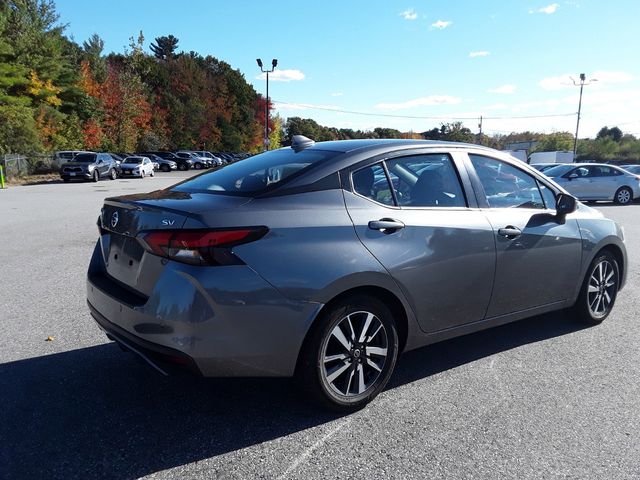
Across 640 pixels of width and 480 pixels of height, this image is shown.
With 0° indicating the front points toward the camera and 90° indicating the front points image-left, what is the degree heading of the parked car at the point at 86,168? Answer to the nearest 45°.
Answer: approximately 45°

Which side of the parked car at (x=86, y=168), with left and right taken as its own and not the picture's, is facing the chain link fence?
right

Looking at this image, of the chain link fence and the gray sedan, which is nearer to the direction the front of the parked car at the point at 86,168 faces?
the gray sedan

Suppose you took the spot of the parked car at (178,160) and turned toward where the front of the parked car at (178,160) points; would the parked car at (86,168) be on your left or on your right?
on your right

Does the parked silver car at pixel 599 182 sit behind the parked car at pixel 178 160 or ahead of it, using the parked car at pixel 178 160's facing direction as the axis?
ahead

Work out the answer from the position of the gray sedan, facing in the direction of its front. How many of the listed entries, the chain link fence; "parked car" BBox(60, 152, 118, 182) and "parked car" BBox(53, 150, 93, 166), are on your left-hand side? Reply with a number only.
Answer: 3

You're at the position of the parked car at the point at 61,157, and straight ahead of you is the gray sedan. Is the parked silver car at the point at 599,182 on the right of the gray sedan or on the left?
left

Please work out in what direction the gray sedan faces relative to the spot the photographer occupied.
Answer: facing away from the viewer and to the right of the viewer

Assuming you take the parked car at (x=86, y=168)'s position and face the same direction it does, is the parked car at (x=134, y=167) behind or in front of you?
behind

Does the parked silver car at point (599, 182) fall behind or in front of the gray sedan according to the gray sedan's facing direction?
in front

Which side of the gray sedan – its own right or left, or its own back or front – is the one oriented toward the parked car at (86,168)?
left

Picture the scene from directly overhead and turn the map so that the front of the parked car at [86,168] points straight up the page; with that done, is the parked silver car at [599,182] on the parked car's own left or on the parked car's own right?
on the parked car's own left

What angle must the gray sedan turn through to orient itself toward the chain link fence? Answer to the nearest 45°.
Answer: approximately 90° to its left

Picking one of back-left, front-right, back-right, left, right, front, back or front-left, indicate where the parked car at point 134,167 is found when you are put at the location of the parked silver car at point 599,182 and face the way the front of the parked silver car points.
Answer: front-right

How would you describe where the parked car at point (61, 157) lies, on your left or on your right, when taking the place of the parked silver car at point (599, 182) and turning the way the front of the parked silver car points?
on your right

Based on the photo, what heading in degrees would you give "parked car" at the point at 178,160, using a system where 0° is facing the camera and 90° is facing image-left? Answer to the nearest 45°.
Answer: approximately 315°
